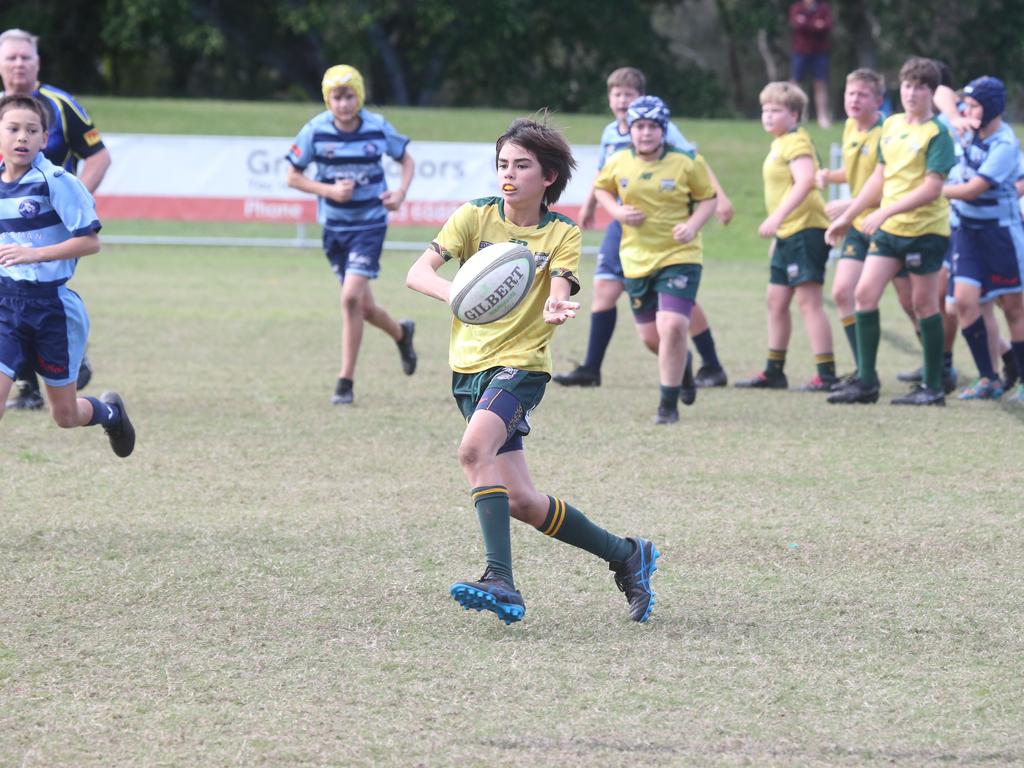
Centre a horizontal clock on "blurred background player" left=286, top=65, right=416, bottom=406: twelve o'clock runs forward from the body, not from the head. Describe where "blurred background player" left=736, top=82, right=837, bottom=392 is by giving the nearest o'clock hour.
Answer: "blurred background player" left=736, top=82, right=837, bottom=392 is roughly at 9 o'clock from "blurred background player" left=286, top=65, right=416, bottom=406.

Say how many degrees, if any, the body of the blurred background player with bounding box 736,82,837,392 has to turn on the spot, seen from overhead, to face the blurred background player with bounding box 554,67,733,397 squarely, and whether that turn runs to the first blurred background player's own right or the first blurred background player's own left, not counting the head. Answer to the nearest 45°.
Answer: approximately 45° to the first blurred background player's own right

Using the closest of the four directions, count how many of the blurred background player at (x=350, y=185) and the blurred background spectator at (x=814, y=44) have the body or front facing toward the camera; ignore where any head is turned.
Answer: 2

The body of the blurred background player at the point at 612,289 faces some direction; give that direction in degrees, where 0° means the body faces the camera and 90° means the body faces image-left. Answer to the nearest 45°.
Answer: approximately 45°

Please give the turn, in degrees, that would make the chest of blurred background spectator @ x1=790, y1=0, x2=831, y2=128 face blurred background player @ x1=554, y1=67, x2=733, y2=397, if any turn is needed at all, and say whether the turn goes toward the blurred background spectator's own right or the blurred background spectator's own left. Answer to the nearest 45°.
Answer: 0° — they already face them

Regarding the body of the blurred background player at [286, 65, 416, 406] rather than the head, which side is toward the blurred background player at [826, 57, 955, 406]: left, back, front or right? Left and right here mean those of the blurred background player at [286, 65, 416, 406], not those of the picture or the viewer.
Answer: left

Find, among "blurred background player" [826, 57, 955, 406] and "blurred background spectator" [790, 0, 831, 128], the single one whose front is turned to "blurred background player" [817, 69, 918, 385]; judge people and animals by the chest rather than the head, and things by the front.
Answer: "blurred background spectator" [790, 0, 831, 128]

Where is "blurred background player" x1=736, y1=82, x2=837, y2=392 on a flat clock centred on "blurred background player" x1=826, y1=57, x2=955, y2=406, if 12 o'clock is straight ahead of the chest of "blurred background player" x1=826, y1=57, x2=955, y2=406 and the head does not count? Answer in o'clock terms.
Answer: "blurred background player" x1=736, y1=82, x2=837, y2=392 is roughly at 3 o'clock from "blurred background player" x1=826, y1=57, x2=955, y2=406.

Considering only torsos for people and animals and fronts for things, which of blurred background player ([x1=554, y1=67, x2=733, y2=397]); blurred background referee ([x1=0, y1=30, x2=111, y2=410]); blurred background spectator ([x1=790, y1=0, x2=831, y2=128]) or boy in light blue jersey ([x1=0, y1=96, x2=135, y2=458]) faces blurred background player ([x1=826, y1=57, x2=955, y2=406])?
blurred background spectator ([x1=790, y1=0, x2=831, y2=128])

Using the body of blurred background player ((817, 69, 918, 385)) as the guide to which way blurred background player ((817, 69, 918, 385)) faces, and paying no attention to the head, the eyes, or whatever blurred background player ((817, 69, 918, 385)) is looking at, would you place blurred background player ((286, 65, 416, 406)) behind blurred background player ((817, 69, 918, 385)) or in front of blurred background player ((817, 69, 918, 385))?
in front

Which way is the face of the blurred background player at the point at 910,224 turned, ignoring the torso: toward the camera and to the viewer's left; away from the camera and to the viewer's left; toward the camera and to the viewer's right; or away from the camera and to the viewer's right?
toward the camera and to the viewer's left

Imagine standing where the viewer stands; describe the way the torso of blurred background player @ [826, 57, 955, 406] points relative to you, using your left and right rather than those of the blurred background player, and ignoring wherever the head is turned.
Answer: facing the viewer and to the left of the viewer

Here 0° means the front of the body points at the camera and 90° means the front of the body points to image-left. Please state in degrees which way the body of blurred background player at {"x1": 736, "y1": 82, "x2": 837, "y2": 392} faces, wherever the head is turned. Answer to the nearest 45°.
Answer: approximately 45°
